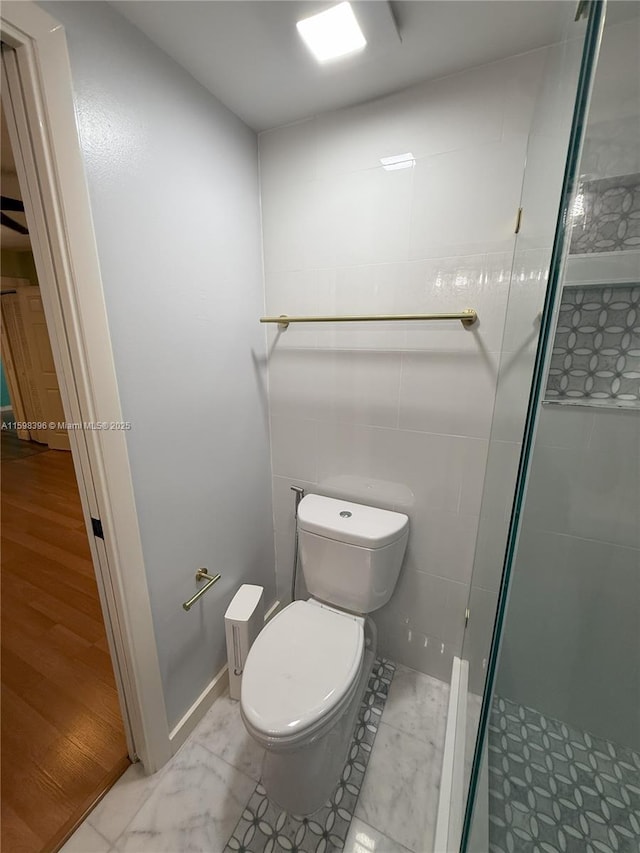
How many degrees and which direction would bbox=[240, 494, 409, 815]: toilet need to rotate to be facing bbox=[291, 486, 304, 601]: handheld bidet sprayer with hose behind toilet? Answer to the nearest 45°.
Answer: approximately 135° to its right

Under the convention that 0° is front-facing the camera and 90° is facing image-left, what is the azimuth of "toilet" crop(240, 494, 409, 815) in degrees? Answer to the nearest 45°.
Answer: approximately 45°
